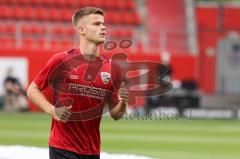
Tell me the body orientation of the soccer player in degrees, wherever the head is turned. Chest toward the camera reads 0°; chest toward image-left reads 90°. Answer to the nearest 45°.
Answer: approximately 315°

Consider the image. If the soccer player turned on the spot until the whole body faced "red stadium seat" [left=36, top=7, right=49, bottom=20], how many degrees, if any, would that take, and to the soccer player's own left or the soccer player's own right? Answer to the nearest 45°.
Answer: approximately 135° to the soccer player's own left

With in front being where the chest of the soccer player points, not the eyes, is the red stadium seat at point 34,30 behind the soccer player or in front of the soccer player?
behind

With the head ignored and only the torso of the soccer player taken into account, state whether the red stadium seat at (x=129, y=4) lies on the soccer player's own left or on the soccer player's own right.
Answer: on the soccer player's own left

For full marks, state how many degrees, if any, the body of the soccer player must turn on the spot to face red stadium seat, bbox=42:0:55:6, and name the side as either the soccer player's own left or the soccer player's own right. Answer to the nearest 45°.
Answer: approximately 135° to the soccer player's own left

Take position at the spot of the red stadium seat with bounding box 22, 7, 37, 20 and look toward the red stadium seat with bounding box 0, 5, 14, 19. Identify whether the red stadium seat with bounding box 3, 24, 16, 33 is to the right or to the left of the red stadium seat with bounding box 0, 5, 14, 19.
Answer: left

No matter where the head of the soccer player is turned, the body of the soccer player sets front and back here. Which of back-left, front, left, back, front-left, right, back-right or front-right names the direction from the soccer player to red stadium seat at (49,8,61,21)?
back-left

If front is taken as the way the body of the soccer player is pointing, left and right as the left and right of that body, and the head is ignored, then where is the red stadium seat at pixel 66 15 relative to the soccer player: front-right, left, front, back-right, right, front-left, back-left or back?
back-left
